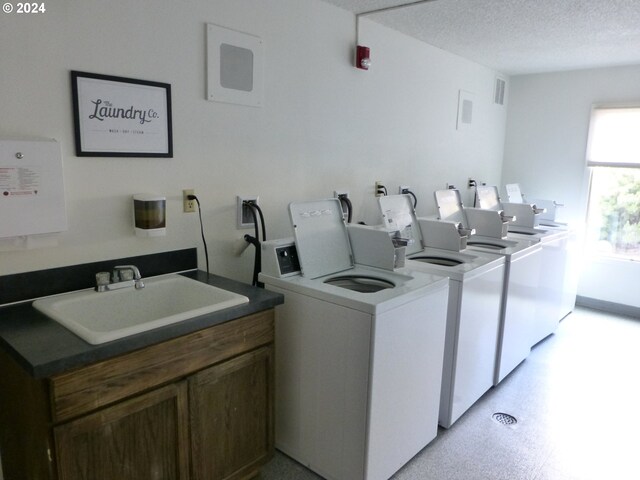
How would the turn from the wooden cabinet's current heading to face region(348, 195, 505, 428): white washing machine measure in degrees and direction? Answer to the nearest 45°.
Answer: approximately 45° to its left

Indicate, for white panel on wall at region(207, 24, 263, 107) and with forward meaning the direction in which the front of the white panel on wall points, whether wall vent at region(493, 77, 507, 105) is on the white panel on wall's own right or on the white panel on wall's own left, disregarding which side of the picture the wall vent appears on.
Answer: on the white panel on wall's own left

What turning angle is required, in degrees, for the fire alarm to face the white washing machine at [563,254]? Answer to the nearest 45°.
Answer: approximately 90° to its left

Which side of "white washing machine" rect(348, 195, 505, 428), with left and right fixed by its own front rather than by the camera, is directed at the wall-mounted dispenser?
right

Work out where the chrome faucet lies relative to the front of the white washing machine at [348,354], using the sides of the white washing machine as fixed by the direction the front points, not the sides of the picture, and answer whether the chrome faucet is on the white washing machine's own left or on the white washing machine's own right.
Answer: on the white washing machine's own right

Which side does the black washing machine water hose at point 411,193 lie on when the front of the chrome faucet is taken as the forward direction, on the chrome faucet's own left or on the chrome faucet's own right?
on the chrome faucet's own left

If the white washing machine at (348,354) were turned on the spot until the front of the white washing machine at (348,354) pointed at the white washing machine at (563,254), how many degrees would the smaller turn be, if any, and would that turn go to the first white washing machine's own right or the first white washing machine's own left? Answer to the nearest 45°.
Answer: approximately 90° to the first white washing machine's own left

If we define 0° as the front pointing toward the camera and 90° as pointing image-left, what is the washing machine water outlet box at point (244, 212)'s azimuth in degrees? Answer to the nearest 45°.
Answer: approximately 315°
